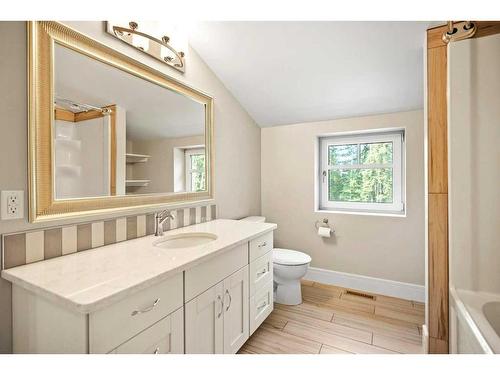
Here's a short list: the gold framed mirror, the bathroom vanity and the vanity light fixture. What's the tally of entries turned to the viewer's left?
0

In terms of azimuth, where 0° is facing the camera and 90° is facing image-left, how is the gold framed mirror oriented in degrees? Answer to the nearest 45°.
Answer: approximately 315°

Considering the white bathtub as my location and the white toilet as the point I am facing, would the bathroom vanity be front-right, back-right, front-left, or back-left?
front-left

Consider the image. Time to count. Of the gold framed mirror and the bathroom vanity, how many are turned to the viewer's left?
0

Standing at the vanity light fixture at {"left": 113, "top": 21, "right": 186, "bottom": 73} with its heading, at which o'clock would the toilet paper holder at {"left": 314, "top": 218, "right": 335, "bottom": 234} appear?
The toilet paper holder is roughly at 10 o'clock from the vanity light fixture.

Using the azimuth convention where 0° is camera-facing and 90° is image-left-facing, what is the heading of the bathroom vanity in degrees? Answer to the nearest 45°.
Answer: approximately 315°

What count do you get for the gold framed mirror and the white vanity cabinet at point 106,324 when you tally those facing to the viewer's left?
0

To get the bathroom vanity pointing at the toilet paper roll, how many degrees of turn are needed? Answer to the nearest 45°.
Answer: approximately 90° to its left

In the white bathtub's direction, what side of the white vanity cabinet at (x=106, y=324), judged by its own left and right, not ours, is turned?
front

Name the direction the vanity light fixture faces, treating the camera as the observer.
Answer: facing the viewer and to the right of the viewer
